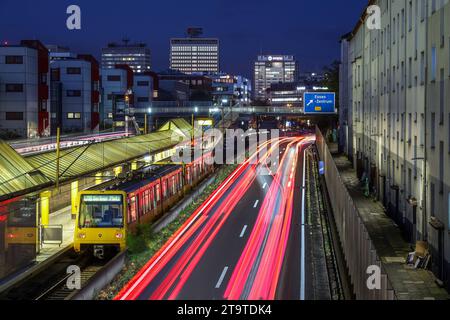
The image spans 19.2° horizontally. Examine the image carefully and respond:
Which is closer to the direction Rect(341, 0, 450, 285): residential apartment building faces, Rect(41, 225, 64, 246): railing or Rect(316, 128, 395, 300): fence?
the railing

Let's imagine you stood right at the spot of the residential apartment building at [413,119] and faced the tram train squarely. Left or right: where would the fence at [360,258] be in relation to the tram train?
left

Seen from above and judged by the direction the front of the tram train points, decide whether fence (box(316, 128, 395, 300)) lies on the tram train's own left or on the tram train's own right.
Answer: on the tram train's own left

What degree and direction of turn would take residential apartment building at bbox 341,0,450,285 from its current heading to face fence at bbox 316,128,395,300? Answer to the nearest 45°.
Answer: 0° — it already faces it

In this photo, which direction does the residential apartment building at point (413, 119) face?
to the viewer's left

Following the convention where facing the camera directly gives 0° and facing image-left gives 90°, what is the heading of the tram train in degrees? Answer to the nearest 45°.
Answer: approximately 45°
